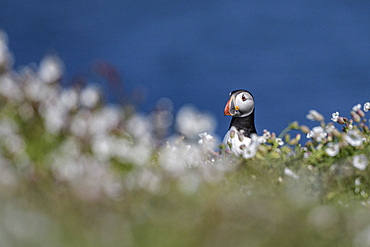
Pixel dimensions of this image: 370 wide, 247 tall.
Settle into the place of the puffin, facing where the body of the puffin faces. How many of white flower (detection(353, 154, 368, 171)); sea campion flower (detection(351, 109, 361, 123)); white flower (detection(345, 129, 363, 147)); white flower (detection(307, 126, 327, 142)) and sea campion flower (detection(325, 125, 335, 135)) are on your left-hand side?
5

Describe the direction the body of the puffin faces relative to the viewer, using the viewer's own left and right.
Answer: facing the viewer and to the left of the viewer

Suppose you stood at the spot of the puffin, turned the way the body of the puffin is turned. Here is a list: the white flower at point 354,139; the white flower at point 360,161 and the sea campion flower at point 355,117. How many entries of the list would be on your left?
3

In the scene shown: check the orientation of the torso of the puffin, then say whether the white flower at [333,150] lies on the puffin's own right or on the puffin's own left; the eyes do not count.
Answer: on the puffin's own left

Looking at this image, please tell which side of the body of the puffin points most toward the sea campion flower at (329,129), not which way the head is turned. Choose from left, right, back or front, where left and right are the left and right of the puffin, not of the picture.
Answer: left

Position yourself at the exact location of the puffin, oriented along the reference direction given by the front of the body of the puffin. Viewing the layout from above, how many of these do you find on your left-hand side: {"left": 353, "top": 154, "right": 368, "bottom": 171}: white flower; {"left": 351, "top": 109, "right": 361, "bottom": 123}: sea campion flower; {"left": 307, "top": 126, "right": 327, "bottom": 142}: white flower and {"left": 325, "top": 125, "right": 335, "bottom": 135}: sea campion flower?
4

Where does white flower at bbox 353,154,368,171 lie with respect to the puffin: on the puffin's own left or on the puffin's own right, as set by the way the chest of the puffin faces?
on the puffin's own left

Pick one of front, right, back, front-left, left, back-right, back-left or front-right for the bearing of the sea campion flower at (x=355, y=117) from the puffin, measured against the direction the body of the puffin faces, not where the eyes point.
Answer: left

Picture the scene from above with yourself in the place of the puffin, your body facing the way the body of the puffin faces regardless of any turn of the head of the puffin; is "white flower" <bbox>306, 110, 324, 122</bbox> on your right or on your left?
on your left

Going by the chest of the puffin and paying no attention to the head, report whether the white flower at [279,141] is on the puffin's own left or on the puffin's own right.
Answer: on the puffin's own left
